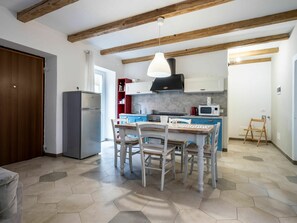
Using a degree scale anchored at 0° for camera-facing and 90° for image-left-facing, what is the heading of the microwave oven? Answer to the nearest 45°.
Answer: approximately 0°

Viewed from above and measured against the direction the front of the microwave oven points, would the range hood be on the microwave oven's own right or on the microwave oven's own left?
on the microwave oven's own right

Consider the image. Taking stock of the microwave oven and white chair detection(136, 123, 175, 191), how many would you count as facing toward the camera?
1

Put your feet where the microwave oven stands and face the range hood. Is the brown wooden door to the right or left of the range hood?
left

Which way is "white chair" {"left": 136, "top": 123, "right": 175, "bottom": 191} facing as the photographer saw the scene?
facing away from the viewer and to the right of the viewer

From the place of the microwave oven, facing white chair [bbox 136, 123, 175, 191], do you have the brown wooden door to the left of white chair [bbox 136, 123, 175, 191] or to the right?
right

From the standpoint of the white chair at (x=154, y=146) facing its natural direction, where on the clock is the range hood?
The range hood is roughly at 11 o'clock from the white chair.

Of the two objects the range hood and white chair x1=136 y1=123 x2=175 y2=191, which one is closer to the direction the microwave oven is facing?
the white chair

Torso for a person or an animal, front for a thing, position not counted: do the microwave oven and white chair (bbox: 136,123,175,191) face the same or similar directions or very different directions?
very different directions

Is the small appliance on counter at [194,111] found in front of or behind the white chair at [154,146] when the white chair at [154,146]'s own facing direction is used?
in front

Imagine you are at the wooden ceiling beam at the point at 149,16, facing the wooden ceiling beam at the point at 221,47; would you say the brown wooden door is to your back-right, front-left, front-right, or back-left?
back-left
